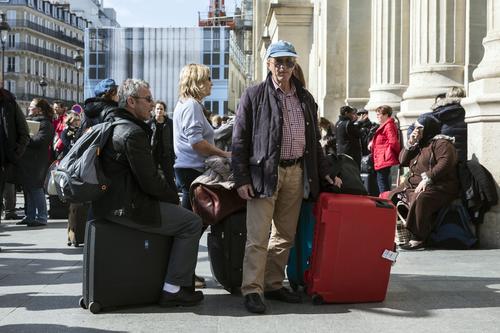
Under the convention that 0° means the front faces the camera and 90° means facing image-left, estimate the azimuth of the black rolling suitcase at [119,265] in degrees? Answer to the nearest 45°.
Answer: approximately 315°

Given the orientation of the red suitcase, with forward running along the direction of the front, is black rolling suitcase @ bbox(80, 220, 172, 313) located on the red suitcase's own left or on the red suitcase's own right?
on the red suitcase's own right

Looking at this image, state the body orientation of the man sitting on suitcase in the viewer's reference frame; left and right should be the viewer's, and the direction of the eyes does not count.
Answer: facing to the right of the viewer

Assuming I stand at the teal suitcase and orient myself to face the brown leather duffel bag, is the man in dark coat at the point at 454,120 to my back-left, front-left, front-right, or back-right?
back-right

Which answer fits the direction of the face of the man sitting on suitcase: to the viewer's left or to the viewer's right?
to the viewer's right

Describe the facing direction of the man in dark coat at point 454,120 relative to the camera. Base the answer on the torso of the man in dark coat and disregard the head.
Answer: to the viewer's left

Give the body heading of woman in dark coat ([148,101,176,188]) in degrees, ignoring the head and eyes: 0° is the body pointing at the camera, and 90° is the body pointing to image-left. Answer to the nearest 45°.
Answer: approximately 0°
